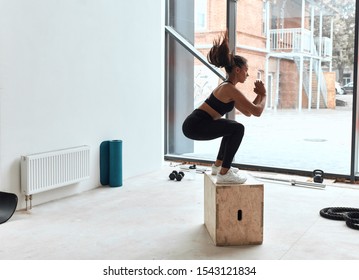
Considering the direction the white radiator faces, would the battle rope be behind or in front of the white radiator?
in front

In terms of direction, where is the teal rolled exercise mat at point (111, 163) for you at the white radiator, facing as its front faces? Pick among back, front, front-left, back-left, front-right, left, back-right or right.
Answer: left

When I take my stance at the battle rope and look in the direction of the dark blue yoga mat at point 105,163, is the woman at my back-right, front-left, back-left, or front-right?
front-left

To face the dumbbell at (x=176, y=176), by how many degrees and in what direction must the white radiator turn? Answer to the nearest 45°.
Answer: approximately 90° to its left

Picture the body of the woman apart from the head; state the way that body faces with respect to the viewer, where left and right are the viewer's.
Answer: facing to the right of the viewer

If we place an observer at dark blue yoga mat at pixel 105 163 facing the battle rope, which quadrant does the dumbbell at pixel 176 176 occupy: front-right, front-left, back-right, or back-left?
front-left

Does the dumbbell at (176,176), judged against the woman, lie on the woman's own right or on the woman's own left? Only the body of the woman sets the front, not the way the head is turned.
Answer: on the woman's own left

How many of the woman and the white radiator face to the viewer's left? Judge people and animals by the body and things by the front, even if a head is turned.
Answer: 0

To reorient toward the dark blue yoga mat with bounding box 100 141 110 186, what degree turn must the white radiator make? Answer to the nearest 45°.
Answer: approximately 90° to its left

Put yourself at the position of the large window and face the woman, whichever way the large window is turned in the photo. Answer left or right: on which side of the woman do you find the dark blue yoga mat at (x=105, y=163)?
right
